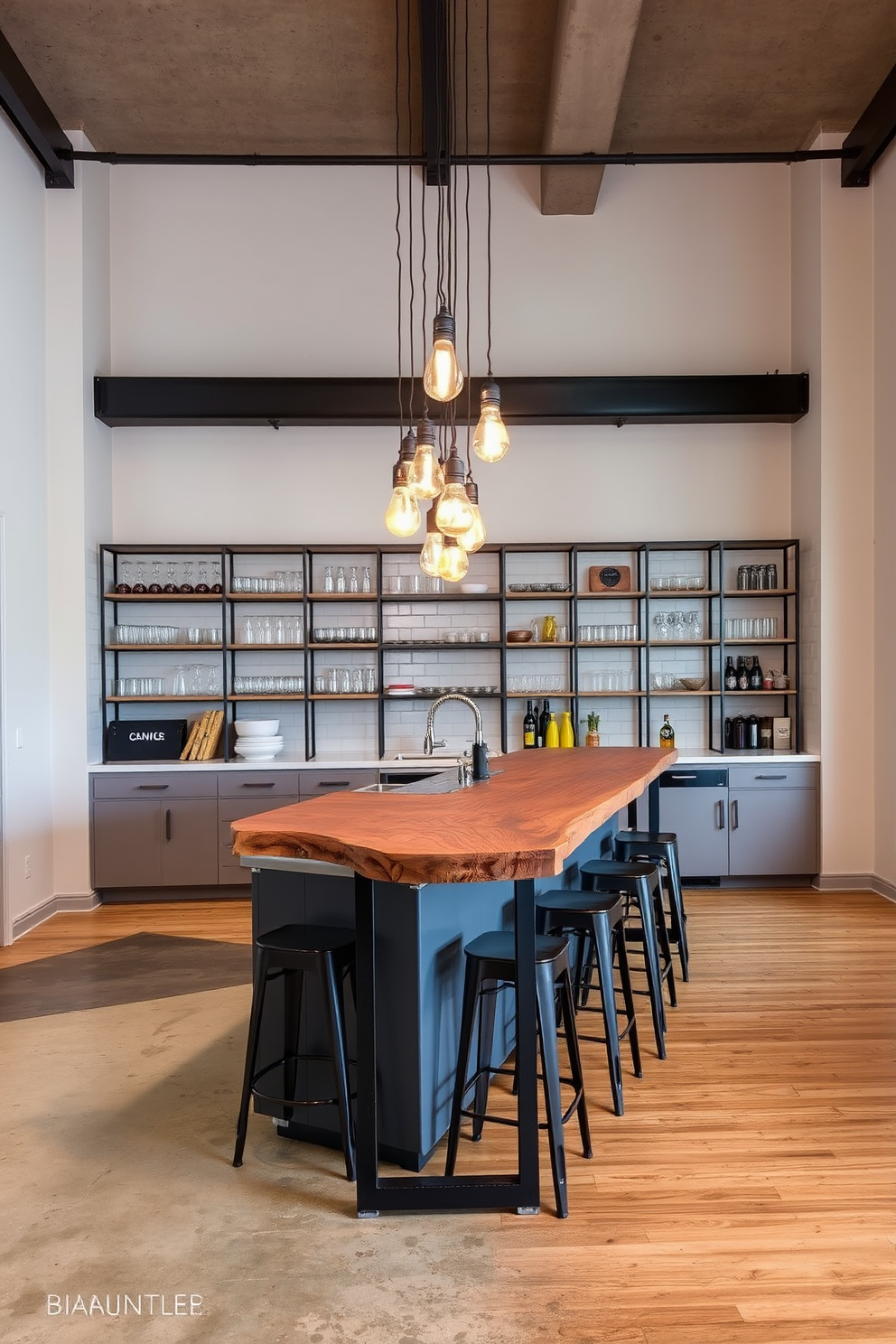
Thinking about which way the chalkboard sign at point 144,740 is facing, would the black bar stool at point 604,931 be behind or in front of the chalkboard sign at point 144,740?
in front

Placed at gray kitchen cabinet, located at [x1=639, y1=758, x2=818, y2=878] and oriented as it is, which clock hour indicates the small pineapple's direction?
The small pineapple is roughly at 3 o'clock from the gray kitchen cabinet.

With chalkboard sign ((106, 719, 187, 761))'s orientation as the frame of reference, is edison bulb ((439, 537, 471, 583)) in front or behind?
in front

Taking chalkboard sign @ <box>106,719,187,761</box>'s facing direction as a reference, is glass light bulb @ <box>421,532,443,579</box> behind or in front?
in front

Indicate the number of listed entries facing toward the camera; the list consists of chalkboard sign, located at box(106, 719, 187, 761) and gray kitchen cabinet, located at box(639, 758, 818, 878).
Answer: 2

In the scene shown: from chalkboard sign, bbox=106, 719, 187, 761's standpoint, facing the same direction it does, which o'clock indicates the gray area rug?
The gray area rug is roughly at 12 o'clock from the chalkboard sign.

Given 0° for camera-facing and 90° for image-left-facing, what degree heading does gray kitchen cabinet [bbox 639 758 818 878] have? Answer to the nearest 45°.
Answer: approximately 0°

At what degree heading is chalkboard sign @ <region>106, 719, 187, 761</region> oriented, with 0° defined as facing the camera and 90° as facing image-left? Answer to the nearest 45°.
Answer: approximately 0°

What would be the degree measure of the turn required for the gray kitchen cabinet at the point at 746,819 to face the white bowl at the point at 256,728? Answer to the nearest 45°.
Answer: approximately 90° to its right

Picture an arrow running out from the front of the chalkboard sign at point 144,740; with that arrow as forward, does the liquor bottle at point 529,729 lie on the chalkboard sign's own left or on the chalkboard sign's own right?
on the chalkboard sign's own left

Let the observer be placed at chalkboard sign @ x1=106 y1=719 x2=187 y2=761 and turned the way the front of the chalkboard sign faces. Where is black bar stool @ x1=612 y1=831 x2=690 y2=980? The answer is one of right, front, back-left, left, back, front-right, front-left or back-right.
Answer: front-left

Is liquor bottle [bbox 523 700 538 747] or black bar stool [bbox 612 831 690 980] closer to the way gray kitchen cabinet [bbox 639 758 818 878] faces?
the black bar stool
